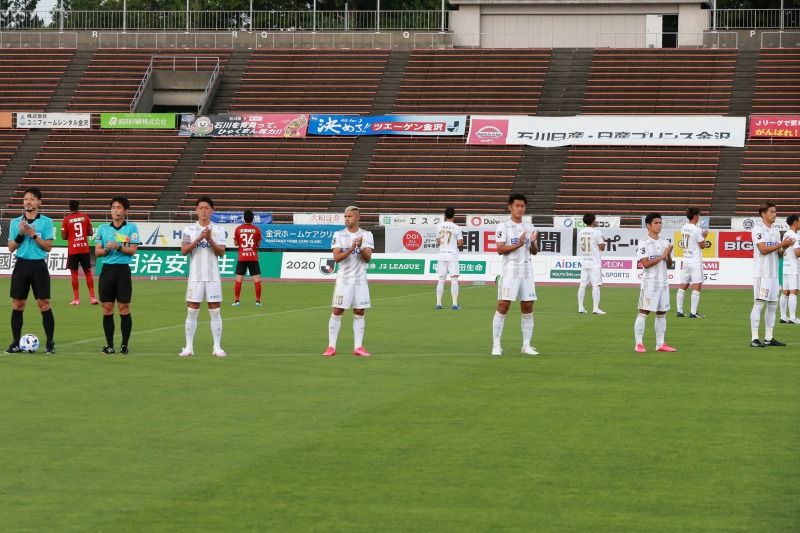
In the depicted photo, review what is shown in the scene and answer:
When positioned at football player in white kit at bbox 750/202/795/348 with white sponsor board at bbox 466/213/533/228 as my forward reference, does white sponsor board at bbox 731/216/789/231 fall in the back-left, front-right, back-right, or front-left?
front-right

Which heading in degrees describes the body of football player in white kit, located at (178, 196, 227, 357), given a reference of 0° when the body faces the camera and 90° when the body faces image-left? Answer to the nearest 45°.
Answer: approximately 0°

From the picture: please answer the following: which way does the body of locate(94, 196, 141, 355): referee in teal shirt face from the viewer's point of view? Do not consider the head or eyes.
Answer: toward the camera

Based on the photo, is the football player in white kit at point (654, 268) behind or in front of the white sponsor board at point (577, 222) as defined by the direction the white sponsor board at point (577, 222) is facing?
in front

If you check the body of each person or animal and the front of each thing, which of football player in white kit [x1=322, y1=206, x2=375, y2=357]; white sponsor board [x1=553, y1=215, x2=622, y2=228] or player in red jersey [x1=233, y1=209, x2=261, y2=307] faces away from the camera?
the player in red jersey

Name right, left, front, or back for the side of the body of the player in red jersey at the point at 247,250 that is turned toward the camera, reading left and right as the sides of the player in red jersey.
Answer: back

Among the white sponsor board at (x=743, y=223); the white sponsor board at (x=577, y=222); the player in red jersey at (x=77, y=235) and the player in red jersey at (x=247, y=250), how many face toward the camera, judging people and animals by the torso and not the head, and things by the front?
2

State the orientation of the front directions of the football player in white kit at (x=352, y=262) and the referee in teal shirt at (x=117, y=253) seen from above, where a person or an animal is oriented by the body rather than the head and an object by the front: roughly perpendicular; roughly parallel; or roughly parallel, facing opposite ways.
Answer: roughly parallel

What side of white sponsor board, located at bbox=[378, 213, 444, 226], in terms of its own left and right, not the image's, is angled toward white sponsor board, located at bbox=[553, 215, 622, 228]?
left

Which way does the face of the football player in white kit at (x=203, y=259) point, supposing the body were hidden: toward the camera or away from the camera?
toward the camera

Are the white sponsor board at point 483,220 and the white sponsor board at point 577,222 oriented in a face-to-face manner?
no

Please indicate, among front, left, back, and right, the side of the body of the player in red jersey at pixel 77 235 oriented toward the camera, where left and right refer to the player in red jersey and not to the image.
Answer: back

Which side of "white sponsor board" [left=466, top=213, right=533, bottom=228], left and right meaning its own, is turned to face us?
front

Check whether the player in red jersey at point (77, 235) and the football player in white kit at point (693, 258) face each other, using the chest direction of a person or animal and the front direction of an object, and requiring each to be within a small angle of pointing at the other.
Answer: no

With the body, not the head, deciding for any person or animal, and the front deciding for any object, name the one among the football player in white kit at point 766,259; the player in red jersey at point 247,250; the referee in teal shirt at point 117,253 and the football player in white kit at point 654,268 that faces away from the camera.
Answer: the player in red jersey

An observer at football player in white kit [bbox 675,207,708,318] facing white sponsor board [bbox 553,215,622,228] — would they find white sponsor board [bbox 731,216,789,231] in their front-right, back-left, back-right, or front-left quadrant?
front-right
